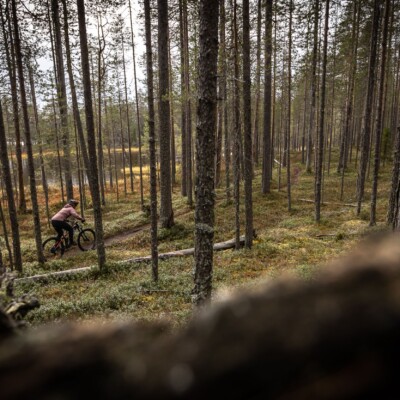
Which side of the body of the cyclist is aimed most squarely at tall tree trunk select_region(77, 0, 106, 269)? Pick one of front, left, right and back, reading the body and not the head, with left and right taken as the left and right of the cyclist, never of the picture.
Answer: right

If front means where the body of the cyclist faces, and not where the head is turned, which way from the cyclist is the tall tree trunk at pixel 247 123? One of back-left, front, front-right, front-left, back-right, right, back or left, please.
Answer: front-right

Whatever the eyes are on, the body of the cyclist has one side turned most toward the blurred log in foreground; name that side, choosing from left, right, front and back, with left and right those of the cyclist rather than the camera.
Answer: right

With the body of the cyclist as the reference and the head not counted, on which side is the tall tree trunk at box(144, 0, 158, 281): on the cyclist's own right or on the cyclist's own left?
on the cyclist's own right

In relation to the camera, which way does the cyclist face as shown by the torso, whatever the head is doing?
to the viewer's right

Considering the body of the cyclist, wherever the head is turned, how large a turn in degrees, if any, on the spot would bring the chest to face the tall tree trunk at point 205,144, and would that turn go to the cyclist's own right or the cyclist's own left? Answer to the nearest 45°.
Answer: approximately 90° to the cyclist's own right

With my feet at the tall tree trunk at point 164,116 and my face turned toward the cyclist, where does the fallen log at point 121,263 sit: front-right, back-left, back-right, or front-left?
front-left

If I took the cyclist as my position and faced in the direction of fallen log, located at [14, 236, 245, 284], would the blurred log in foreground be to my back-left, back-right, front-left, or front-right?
front-right

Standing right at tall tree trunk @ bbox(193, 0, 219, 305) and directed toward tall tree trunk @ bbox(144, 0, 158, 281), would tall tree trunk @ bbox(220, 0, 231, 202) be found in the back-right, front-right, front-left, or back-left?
front-right

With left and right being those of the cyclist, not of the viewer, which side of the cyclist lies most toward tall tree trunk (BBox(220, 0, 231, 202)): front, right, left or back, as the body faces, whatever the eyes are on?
front

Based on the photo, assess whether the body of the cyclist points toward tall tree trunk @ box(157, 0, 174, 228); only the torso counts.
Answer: yes

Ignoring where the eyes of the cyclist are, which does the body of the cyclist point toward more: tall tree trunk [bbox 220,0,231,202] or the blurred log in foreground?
the tall tree trunk
